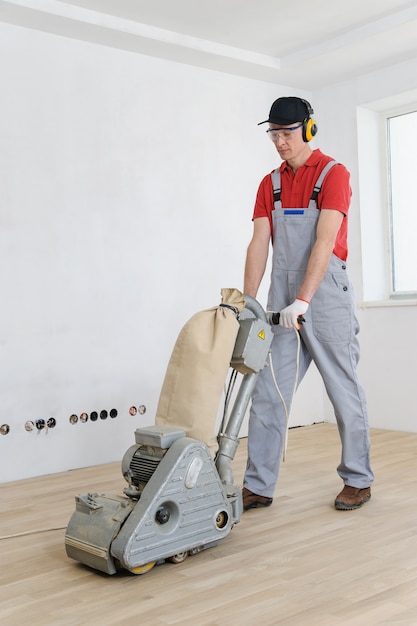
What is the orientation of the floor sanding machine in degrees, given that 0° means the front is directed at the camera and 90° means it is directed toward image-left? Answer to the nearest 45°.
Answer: approximately 45°

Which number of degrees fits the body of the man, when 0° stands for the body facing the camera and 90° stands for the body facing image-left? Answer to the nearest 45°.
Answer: approximately 45°

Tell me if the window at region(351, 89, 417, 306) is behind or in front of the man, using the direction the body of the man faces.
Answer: behind

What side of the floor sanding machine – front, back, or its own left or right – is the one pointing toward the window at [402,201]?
back

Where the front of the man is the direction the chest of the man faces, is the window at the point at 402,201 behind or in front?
behind
